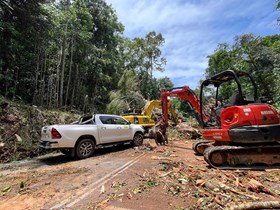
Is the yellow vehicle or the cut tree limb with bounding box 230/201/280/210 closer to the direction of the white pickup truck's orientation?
the yellow vehicle

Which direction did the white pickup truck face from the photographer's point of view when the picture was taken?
facing away from the viewer and to the right of the viewer

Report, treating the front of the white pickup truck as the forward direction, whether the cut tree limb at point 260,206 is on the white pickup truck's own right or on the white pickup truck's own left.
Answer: on the white pickup truck's own right

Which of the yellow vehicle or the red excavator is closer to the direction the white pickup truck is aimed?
the yellow vehicle

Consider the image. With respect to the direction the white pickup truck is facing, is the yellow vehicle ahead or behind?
ahead
